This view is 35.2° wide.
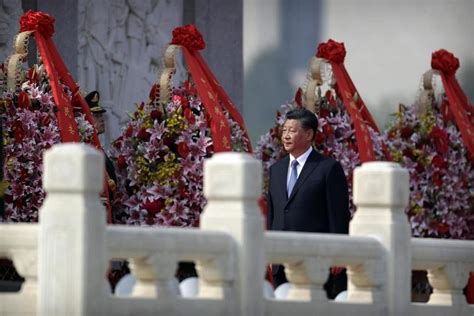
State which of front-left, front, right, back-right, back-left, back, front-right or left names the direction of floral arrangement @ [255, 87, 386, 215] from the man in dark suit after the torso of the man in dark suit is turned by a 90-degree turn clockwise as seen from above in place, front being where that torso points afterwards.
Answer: front-right

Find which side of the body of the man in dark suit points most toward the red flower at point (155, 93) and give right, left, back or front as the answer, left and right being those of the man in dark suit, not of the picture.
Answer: right

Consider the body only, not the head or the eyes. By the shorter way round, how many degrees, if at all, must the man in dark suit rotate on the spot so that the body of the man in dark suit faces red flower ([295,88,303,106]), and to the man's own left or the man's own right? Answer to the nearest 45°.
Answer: approximately 135° to the man's own right

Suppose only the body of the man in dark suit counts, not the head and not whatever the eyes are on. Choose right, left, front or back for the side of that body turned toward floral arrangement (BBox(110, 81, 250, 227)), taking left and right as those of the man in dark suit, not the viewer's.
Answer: right

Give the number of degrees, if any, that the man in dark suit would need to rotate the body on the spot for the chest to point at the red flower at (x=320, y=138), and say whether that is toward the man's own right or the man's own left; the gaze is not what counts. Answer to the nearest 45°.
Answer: approximately 135° to the man's own right

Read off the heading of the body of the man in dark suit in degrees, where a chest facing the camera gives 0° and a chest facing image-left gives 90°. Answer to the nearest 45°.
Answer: approximately 45°

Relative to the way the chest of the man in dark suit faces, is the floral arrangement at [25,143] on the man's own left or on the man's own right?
on the man's own right

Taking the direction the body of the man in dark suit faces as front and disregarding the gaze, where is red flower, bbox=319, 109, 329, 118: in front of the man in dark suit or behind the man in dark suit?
behind

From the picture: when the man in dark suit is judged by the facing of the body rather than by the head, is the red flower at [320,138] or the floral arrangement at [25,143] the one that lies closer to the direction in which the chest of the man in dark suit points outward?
the floral arrangement
